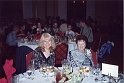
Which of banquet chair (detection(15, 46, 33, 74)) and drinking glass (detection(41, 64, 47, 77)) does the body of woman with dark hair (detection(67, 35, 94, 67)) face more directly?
the drinking glass

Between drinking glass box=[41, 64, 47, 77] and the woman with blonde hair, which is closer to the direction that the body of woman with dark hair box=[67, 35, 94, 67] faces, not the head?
the drinking glass

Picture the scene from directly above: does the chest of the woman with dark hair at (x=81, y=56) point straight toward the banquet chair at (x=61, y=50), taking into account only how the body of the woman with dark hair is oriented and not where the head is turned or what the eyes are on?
no

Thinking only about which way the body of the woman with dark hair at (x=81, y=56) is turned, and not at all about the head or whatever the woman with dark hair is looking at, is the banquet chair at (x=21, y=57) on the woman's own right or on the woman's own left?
on the woman's own right

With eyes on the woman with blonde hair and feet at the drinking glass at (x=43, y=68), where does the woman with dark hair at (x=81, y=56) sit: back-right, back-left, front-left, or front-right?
front-right

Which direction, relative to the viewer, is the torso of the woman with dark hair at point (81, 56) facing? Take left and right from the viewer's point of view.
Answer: facing the viewer

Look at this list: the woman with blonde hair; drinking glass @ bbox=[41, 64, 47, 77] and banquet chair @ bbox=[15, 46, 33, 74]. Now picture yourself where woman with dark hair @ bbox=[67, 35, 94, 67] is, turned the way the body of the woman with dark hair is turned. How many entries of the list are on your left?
0

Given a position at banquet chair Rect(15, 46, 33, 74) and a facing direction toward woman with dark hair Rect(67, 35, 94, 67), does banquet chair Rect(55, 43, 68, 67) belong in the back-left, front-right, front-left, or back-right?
front-left

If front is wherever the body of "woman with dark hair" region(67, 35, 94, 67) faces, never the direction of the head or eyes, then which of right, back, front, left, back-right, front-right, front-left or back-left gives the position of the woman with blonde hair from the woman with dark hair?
right

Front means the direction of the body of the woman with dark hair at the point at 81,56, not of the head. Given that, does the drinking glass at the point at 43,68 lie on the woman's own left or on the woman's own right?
on the woman's own right

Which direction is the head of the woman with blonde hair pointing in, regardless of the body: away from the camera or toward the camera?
toward the camera

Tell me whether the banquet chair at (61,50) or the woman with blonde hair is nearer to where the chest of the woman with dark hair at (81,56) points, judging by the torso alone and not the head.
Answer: the woman with blonde hair
